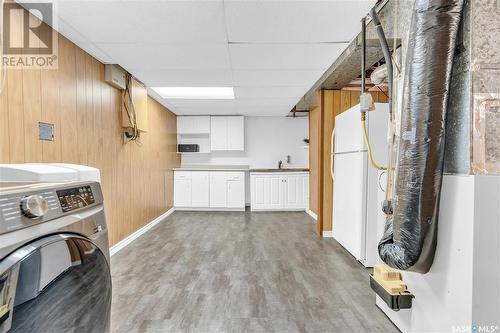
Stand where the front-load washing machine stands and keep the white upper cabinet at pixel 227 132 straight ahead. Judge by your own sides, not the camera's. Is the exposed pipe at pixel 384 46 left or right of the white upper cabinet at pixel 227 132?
right

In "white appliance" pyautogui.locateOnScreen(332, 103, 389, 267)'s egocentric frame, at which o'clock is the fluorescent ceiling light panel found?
The fluorescent ceiling light panel is roughly at 2 o'clock from the white appliance.

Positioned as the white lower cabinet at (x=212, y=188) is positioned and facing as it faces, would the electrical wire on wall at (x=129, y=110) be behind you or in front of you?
in front

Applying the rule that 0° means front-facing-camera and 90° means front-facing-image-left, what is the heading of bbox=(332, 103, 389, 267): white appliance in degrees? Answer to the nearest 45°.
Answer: approximately 45°

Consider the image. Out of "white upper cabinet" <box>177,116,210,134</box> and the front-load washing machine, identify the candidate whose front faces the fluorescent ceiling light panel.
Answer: the white upper cabinet

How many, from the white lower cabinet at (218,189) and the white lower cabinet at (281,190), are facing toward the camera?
2

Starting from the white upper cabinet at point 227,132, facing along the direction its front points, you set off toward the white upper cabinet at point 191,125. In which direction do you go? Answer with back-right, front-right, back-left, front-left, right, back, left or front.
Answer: right

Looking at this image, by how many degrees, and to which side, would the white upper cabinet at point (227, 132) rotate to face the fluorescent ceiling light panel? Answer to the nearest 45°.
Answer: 0° — it already faces it

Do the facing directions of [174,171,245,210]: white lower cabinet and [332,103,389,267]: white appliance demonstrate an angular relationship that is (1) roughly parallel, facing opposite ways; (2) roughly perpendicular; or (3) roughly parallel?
roughly perpendicular

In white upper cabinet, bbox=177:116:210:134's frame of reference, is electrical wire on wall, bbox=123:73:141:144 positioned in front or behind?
in front

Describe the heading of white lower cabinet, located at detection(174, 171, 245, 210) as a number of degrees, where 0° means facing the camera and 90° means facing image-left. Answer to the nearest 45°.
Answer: approximately 0°
